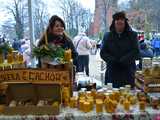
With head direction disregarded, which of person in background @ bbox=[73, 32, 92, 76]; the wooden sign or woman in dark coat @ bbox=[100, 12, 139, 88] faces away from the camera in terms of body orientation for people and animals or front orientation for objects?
the person in background

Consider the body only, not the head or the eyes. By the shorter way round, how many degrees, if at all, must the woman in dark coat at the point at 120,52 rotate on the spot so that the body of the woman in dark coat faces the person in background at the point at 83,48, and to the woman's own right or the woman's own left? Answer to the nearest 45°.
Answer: approximately 180°

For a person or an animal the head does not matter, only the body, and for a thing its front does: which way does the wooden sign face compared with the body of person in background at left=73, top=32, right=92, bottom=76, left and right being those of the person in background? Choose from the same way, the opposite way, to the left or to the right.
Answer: the opposite way

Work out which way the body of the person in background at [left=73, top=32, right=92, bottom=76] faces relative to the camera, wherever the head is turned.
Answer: away from the camera

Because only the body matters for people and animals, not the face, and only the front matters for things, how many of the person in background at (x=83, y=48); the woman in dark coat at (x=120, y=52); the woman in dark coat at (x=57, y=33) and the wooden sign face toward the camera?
3

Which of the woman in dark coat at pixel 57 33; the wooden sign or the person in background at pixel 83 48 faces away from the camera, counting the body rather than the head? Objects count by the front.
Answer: the person in background

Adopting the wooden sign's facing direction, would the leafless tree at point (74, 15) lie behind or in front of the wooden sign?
behind

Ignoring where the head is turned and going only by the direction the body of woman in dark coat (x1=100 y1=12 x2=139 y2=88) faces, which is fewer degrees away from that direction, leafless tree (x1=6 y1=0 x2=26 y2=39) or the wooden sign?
the wooden sign

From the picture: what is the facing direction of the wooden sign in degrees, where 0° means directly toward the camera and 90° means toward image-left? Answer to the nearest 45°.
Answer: approximately 0°

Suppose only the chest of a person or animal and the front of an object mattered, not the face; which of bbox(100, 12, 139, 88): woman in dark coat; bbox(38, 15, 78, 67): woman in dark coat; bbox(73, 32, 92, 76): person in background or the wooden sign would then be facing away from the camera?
the person in background
